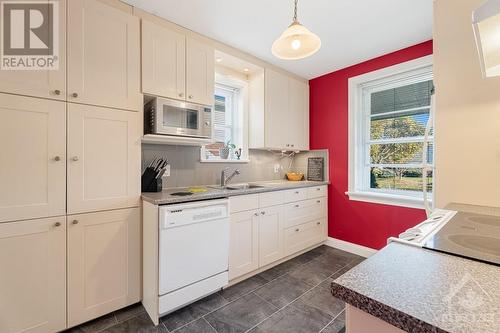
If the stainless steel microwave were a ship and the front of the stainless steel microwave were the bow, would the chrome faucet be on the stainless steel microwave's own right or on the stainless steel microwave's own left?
on the stainless steel microwave's own left

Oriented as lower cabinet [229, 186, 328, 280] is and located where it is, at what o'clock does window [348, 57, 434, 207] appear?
The window is roughly at 10 o'clock from the lower cabinet.

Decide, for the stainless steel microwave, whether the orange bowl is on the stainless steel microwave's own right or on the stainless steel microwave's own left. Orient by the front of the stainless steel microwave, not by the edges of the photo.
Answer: on the stainless steel microwave's own left

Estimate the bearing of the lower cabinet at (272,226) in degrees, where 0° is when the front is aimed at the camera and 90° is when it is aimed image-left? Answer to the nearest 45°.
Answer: approximately 315°
